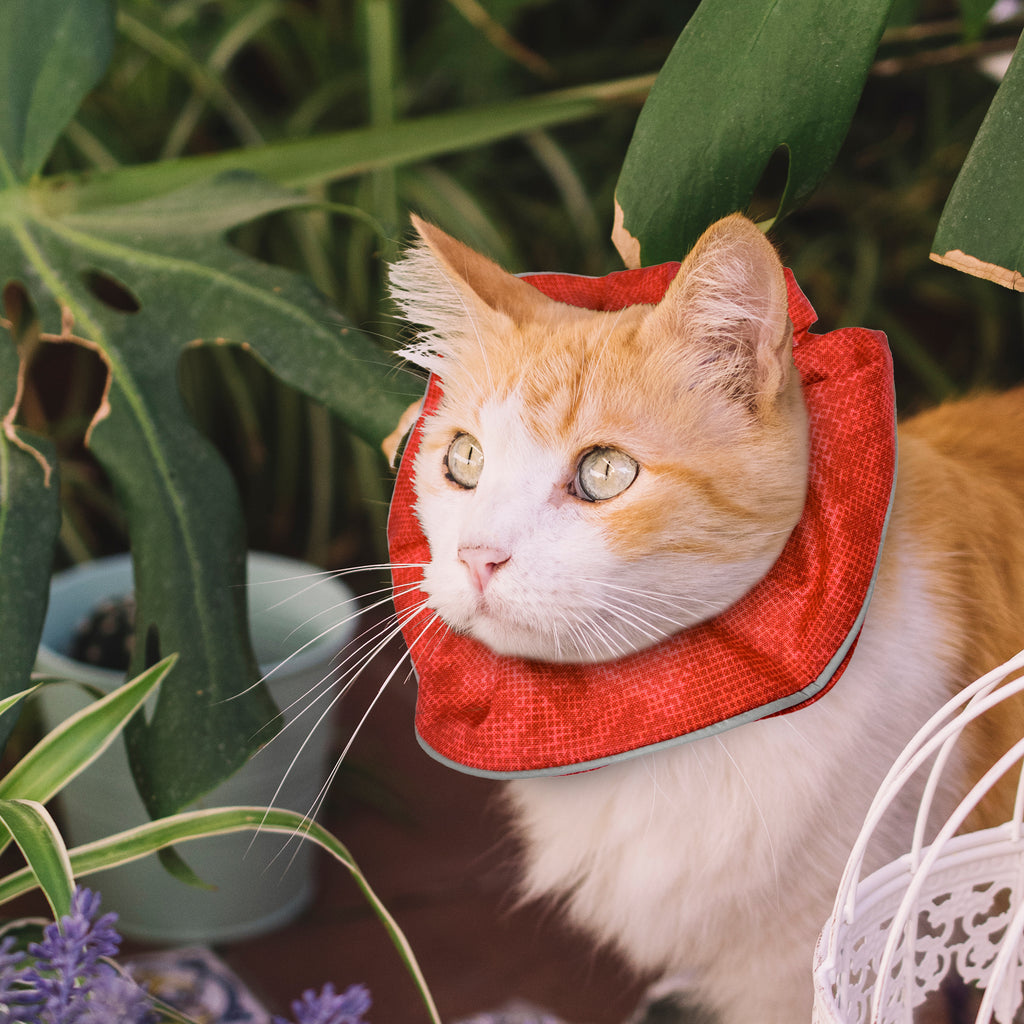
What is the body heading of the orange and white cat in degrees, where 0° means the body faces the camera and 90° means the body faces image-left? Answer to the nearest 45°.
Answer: approximately 45°
